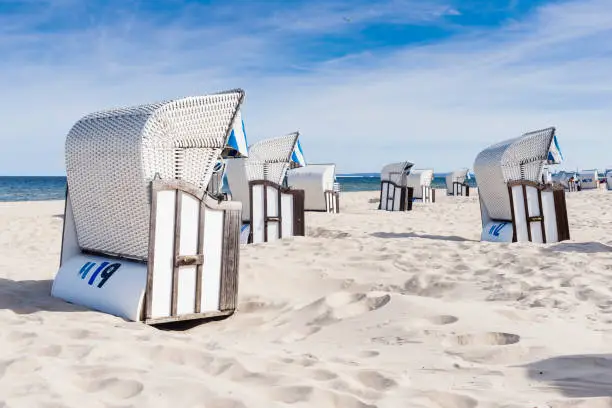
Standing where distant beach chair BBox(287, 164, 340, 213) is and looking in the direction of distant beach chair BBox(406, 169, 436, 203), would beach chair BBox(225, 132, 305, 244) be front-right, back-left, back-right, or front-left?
back-right

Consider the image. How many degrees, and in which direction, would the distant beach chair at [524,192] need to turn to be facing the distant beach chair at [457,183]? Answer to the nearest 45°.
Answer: approximately 45° to its left

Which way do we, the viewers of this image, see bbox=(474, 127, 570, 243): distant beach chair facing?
facing away from the viewer and to the right of the viewer

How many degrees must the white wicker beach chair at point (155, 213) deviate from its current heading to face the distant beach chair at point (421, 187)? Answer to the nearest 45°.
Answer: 0° — it already faces it

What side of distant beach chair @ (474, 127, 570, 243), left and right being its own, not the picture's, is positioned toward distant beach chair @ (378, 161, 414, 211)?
left

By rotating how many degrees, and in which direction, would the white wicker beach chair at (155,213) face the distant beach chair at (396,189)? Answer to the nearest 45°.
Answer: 0° — it already faces it

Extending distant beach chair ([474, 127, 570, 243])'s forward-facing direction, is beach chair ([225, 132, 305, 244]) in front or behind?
behind

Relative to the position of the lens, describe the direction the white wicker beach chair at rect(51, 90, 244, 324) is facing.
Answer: facing away from the viewer and to the right of the viewer
